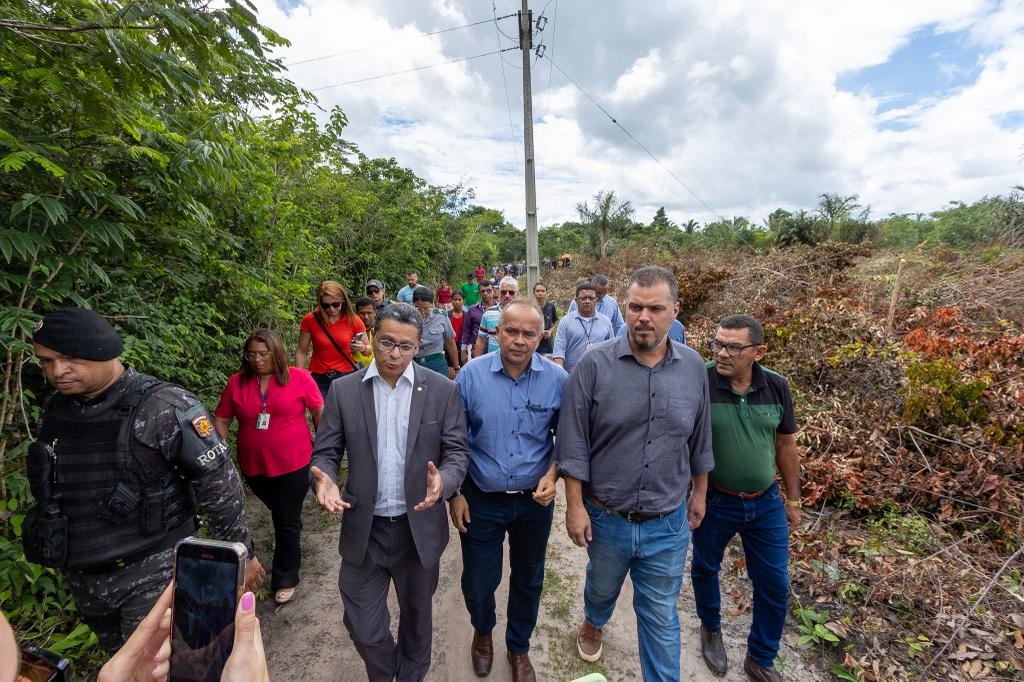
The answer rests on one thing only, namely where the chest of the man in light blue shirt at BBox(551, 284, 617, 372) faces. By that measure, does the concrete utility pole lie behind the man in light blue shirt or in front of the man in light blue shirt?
behind

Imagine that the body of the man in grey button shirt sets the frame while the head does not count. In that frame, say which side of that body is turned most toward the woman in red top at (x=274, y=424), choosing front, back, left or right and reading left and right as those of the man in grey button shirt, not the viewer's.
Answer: right

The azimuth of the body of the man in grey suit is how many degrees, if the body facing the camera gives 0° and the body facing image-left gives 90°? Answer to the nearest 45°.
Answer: approximately 0°

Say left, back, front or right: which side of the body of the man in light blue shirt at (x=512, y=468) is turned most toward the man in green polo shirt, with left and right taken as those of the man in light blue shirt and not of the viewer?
left

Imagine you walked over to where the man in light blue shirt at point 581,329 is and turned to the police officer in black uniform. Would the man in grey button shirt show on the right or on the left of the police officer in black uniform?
left

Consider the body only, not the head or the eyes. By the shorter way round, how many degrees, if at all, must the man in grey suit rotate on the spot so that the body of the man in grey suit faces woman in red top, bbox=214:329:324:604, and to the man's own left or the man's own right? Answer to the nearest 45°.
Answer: approximately 135° to the man's own right

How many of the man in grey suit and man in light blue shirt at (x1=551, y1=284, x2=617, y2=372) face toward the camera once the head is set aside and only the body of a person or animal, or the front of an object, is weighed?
2

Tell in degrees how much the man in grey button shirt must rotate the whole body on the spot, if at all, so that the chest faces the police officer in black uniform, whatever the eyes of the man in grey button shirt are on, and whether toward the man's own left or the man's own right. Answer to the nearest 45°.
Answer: approximately 45° to the man's own right

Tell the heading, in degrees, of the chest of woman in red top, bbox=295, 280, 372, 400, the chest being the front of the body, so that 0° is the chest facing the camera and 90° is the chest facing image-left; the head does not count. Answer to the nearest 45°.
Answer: approximately 0°

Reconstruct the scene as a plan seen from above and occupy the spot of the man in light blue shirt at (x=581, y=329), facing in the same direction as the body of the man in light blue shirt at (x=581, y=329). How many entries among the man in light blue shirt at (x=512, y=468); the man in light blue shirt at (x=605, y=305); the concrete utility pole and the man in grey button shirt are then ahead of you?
2

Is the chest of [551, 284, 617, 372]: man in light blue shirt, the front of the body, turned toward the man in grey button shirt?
yes

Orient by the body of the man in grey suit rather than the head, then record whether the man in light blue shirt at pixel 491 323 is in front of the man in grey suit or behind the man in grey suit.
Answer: behind

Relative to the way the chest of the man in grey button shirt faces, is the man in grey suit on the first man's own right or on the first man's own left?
on the first man's own right

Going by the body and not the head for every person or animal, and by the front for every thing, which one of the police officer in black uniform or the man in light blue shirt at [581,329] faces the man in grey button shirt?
the man in light blue shirt

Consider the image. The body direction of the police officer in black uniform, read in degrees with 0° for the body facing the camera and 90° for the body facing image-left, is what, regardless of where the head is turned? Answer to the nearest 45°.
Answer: approximately 45°

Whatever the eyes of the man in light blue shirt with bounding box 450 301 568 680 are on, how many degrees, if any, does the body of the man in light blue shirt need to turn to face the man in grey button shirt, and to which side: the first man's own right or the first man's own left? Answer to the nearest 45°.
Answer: approximately 90° to the first man's own left
